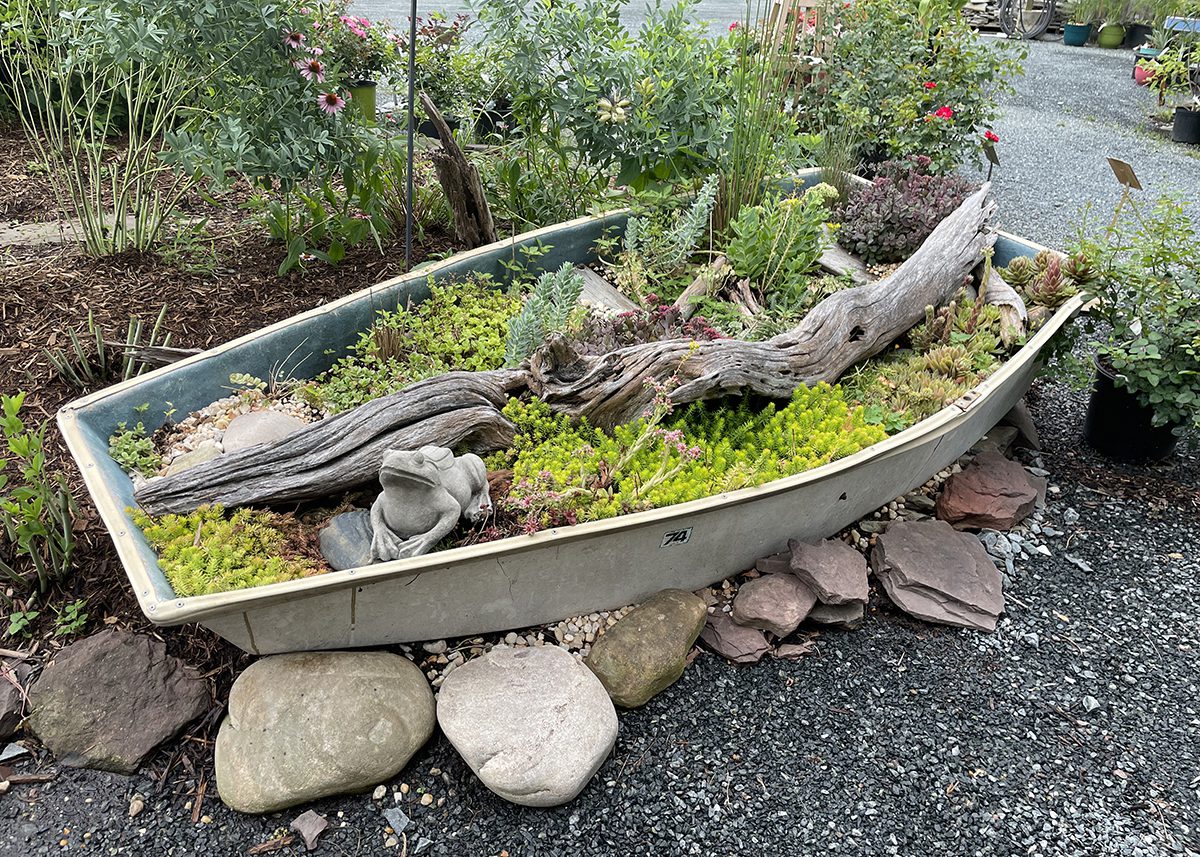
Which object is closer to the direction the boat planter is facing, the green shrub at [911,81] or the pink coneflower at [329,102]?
the green shrub

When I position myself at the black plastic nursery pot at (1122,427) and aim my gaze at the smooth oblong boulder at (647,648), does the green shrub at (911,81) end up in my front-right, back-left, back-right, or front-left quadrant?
back-right

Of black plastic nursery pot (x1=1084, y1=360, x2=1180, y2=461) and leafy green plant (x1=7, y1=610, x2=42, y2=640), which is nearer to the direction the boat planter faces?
the black plastic nursery pot

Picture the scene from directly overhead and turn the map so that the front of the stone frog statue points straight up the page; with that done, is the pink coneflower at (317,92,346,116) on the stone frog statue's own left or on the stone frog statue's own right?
on the stone frog statue's own right

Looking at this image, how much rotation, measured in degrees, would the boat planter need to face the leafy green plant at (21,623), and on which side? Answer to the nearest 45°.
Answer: approximately 135° to its left

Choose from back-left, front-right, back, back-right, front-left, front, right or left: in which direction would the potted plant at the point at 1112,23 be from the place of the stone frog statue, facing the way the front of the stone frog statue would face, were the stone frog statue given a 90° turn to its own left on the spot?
left

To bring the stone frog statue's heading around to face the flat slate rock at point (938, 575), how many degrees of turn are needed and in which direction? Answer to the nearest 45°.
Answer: approximately 135° to its left

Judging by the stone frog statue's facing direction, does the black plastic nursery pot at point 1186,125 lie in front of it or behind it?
behind

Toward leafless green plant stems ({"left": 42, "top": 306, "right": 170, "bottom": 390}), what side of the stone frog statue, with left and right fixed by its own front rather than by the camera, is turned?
right

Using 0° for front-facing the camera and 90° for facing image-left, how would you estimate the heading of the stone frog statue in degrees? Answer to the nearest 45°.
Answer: approximately 45°

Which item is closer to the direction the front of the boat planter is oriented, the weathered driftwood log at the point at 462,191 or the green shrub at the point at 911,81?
the green shrub

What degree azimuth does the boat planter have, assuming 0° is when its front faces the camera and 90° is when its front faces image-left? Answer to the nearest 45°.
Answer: approximately 225°

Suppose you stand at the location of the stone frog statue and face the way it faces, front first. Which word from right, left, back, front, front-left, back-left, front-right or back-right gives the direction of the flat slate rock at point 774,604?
back-left
